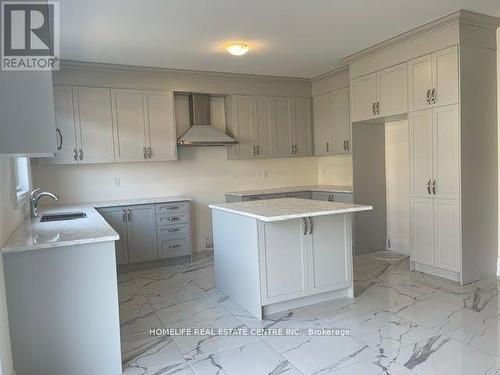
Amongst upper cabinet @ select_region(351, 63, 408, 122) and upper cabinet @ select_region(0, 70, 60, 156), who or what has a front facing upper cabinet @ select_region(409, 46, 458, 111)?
upper cabinet @ select_region(0, 70, 60, 156)

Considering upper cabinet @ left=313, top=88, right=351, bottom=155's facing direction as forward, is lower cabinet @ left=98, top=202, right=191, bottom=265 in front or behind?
in front

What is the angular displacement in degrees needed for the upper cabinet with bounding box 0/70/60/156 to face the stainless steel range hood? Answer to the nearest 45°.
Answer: approximately 45° to its left

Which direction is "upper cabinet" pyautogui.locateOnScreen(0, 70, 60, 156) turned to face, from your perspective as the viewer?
facing to the right of the viewer

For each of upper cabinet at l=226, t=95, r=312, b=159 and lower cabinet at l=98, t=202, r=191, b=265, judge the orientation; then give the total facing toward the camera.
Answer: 2
